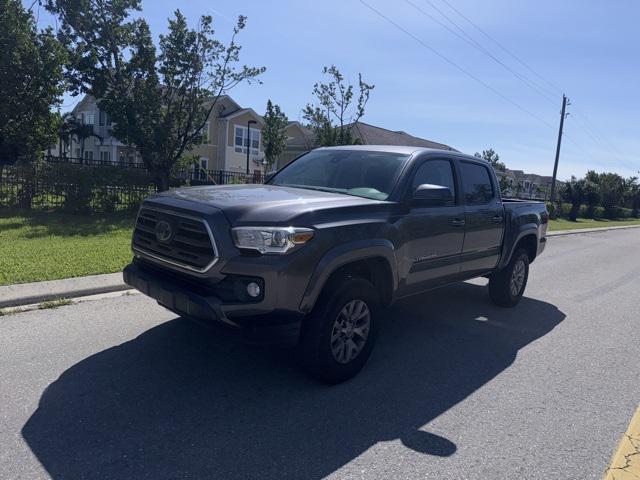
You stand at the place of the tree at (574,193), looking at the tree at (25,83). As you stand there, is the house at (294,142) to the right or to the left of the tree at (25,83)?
right

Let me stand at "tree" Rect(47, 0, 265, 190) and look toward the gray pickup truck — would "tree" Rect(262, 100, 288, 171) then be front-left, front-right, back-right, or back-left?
back-left

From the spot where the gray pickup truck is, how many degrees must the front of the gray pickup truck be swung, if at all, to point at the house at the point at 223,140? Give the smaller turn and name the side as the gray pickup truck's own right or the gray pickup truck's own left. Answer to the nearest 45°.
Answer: approximately 135° to the gray pickup truck's own right

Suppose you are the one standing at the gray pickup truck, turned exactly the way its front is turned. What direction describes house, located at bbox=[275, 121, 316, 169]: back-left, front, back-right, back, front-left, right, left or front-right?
back-right

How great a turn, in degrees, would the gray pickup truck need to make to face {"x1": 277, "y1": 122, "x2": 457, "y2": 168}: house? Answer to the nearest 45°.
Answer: approximately 135° to its right

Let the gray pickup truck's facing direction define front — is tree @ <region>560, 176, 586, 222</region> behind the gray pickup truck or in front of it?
behind

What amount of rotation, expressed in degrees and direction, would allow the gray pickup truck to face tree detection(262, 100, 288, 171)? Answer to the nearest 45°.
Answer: approximately 135° to its right

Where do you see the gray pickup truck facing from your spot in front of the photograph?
facing the viewer and to the left of the viewer

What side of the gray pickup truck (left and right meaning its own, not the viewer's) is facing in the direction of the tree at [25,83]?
right

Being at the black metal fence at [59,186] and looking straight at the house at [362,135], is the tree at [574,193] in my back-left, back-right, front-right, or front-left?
front-right

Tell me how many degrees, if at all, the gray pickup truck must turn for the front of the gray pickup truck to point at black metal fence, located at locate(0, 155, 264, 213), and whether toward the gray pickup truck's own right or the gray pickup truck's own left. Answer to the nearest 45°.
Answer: approximately 90° to the gray pickup truck's own right

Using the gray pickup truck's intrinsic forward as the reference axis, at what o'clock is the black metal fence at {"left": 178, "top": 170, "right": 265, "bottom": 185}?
The black metal fence is roughly at 4 o'clock from the gray pickup truck.
